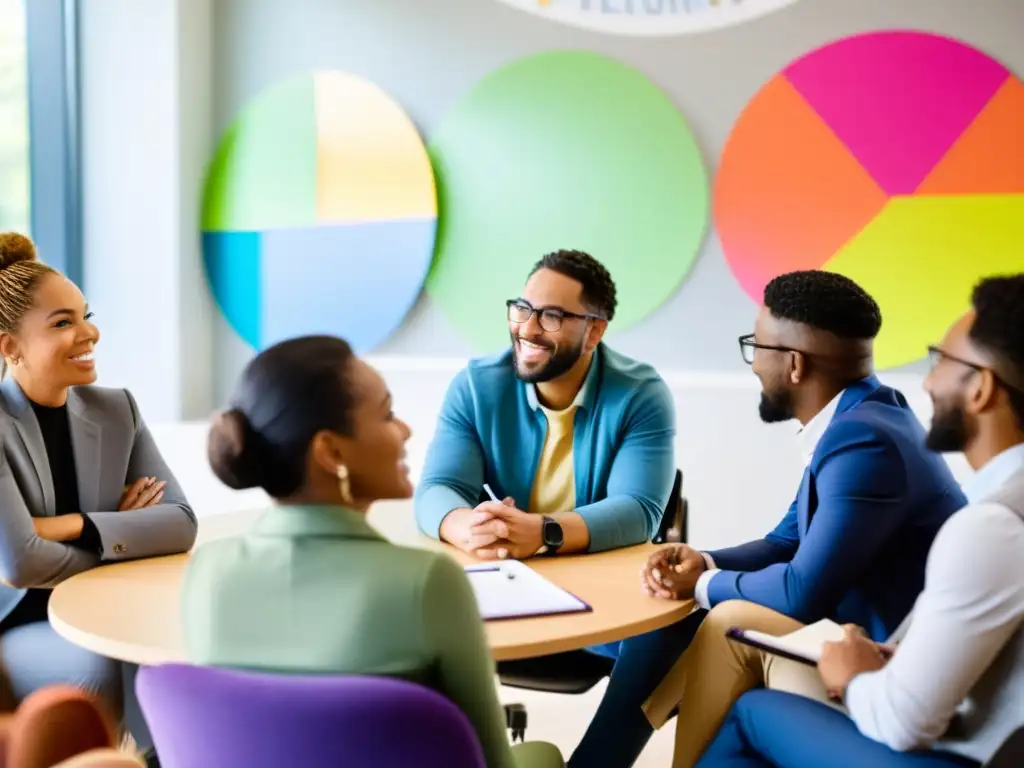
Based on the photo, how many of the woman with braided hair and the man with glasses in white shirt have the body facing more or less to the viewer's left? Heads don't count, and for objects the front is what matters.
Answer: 1

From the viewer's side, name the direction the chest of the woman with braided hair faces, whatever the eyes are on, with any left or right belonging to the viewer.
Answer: facing the viewer and to the right of the viewer

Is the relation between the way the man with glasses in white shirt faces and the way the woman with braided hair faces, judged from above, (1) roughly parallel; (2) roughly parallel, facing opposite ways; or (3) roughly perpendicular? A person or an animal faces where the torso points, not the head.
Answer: roughly parallel, facing opposite ways

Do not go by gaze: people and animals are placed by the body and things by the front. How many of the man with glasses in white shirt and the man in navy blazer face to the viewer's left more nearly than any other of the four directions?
2

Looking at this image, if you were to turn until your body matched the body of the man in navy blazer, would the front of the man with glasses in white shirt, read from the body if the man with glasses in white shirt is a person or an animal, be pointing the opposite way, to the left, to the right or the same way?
the same way

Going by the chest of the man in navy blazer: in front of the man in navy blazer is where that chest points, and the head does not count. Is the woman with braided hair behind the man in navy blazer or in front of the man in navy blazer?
in front

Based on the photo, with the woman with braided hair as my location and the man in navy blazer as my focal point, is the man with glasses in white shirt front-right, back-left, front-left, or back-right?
front-right

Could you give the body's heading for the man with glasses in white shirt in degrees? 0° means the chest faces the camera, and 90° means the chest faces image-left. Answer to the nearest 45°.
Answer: approximately 90°

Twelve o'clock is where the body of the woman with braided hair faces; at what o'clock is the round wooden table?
The round wooden table is roughly at 12 o'clock from the woman with braided hair.

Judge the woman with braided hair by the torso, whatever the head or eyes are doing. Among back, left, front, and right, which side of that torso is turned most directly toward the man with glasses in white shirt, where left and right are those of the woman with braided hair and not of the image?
front

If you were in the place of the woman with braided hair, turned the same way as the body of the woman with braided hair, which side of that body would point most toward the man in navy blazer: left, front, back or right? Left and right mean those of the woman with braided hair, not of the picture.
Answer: front

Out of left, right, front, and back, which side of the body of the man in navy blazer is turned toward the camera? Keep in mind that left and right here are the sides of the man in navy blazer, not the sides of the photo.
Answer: left

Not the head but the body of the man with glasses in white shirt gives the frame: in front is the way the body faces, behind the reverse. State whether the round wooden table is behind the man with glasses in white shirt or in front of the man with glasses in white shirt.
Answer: in front

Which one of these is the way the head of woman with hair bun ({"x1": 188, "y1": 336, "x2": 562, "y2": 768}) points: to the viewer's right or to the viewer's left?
to the viewer's right

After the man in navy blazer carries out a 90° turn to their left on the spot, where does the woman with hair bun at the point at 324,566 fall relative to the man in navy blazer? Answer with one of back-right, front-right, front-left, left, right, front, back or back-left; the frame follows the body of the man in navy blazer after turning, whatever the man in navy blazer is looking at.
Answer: front-right

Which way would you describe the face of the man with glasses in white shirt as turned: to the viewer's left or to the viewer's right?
to the viewer's left

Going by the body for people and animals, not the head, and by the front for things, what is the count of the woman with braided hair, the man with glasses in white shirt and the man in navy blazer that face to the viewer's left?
2
